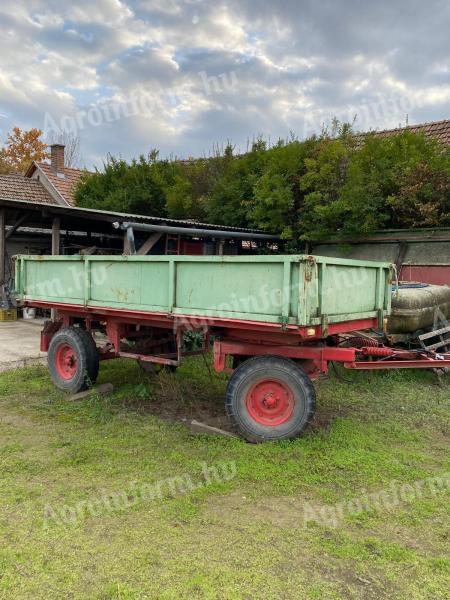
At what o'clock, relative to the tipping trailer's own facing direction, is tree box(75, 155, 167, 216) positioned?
The tree is roughly at 7 o'clock from the tipping trailer.

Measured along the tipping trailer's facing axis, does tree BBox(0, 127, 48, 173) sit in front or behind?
behind

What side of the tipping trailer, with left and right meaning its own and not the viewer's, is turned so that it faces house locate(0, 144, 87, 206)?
back

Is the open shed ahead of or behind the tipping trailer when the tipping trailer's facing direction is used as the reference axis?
behind
